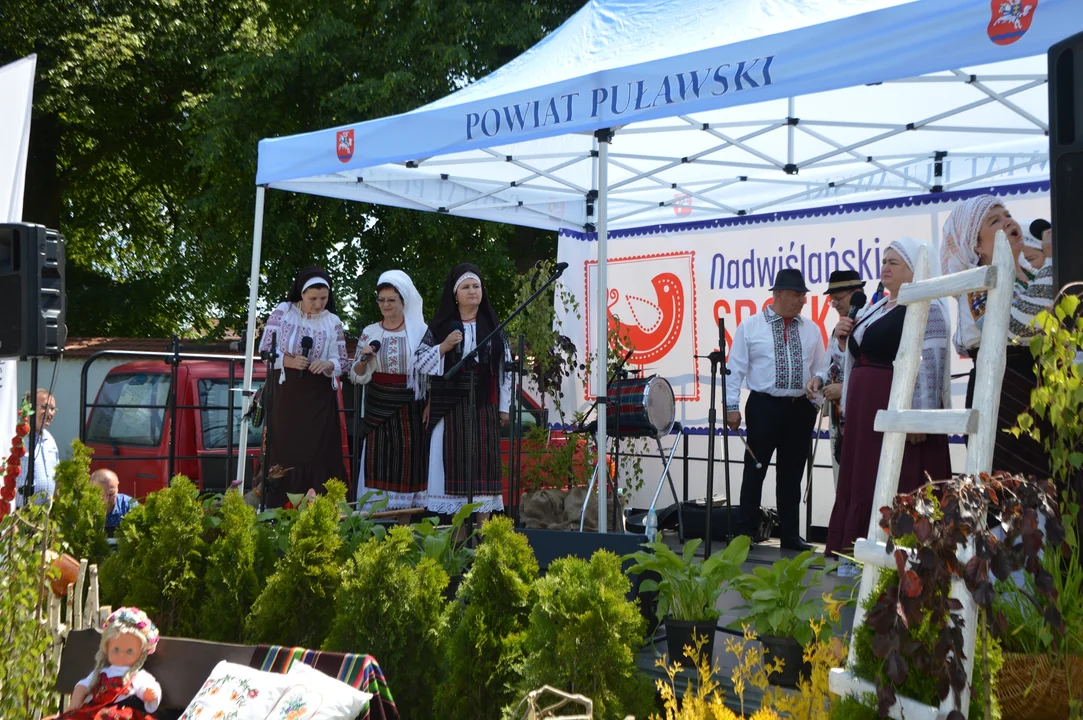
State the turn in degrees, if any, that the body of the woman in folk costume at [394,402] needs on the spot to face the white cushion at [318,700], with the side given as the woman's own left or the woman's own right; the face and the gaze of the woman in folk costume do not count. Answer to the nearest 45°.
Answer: approximately 45° to the woman's own left

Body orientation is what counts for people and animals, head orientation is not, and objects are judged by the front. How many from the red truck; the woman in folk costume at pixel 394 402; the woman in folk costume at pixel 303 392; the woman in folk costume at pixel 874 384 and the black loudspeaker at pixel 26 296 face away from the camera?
0

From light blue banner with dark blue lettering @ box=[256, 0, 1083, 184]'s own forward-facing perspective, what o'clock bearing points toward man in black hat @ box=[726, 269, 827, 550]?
The man in black hat is roughly at 5 o'clock from the light blue banner with dark blue lettering.

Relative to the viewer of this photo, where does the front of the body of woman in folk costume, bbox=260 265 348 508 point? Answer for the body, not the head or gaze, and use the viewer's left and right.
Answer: facing the viewer

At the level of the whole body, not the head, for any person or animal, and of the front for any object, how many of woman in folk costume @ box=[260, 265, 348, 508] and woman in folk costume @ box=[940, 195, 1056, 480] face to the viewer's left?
0

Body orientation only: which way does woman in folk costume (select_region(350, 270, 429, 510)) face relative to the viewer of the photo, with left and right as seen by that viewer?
facing the viewer and to the left of the viewer

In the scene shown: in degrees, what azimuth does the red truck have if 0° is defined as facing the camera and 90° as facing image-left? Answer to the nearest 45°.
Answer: approximately 45°

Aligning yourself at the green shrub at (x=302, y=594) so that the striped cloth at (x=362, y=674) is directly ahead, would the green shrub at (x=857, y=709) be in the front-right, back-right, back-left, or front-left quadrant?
front-left

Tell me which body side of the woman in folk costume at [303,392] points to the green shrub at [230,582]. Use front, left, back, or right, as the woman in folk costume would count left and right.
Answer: front

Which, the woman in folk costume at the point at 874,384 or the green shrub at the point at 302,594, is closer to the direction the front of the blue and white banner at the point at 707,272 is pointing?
the green shrub

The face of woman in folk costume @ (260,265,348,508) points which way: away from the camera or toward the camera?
toward the camera

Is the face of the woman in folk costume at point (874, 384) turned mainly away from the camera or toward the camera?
toward the camera

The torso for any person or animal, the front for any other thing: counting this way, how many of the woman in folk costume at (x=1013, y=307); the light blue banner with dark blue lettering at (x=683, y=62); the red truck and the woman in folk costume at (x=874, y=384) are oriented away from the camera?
0

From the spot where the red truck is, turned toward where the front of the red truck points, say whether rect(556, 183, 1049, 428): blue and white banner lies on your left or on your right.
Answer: on your left

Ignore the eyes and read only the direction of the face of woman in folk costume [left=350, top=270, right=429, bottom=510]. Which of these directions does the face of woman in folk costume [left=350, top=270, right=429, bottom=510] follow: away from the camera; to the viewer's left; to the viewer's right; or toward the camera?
toward the camera

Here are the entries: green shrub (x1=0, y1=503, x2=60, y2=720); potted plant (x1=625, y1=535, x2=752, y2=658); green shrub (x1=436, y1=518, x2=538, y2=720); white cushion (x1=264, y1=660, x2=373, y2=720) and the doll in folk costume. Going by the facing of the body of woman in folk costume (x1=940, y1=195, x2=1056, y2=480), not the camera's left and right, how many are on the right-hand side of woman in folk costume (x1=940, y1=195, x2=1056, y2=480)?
5
